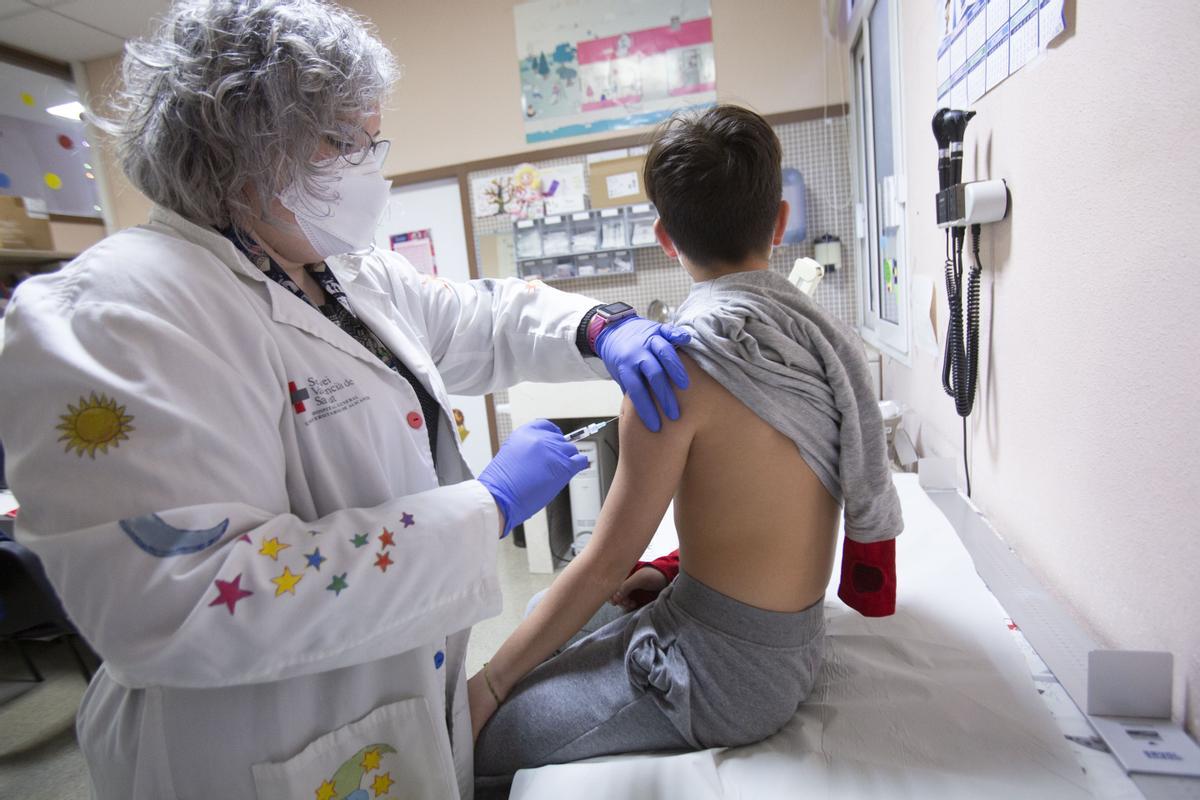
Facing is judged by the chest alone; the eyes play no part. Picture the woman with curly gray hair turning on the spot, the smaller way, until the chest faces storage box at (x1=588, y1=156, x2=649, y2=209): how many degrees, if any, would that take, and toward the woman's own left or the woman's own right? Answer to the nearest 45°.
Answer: approximately 90° to the woman's own left

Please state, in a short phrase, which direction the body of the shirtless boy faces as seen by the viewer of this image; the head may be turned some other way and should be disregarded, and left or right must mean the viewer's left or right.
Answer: facing away from the viewer and to the left of the viewer

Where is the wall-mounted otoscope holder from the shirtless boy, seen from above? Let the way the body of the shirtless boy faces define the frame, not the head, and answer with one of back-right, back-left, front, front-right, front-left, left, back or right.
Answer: right

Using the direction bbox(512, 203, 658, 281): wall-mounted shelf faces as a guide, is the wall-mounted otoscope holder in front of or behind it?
in front

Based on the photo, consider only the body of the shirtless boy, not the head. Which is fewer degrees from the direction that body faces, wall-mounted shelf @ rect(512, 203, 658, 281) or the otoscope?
the wall-mounted shelf

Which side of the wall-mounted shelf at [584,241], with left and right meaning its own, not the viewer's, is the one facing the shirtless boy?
front

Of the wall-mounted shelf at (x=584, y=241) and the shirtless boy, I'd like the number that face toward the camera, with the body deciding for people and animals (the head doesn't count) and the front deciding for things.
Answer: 1

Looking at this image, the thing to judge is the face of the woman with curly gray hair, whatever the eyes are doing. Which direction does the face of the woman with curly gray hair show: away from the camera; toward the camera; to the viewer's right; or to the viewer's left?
to the viewer's right

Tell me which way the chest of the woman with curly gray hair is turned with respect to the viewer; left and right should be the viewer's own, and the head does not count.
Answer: facing the viewer and to the right of the viewer

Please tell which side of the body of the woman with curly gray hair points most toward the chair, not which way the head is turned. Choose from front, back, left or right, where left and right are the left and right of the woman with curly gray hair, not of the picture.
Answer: back

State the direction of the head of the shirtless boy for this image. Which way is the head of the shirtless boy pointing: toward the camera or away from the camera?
away from the camera

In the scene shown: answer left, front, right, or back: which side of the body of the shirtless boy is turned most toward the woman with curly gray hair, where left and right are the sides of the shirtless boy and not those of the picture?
left
